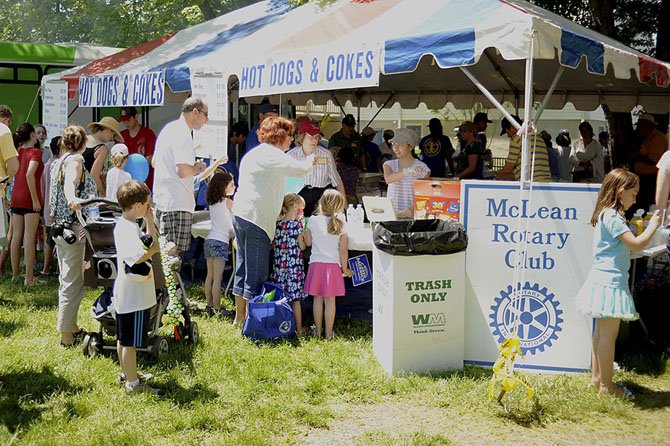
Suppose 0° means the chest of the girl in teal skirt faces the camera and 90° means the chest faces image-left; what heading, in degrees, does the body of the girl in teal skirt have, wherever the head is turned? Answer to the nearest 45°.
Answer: approximately 270°

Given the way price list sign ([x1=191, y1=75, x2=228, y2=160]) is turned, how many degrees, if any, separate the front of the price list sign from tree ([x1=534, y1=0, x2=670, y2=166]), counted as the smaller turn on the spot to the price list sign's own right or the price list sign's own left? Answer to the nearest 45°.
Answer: approximately 135° to the price list sign's own left

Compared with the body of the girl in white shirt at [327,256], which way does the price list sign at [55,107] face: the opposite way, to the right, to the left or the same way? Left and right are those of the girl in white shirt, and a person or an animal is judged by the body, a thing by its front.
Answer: the opposite way

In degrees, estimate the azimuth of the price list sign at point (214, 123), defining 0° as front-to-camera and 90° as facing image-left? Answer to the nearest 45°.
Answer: approximately 0°

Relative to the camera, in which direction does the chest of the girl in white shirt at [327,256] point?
away from the camera

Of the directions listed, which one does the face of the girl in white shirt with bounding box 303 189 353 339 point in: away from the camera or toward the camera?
away from the camera

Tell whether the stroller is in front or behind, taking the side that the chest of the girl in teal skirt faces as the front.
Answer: behind
